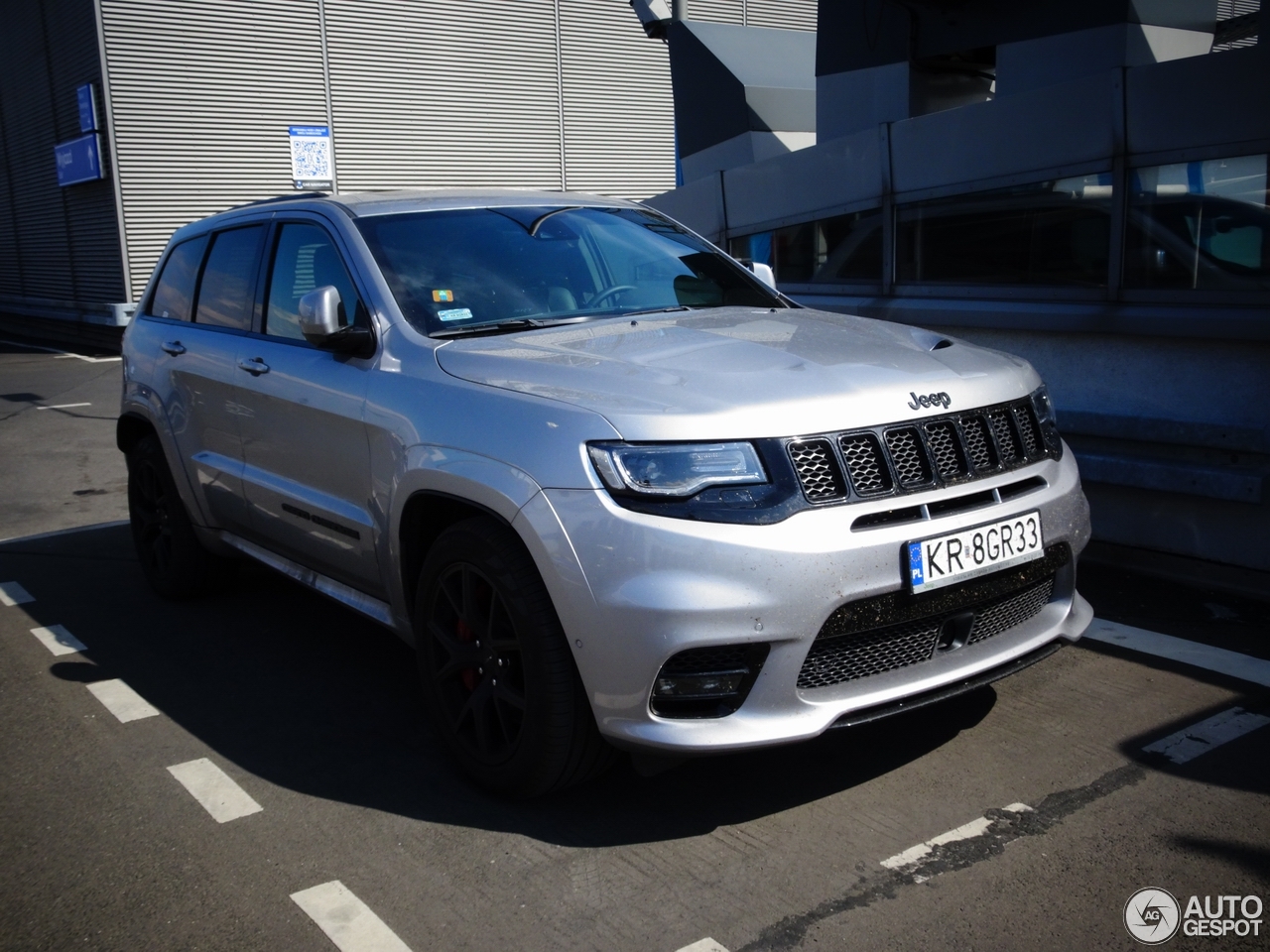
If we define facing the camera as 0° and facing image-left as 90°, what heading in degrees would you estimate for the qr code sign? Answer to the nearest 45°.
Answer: approximately 0°

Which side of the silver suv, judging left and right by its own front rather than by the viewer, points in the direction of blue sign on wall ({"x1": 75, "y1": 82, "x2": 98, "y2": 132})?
back

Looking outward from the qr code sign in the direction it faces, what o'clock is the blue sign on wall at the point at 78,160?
The blue sign on wall is roughly at 3 o'clock from the qr code sign.
